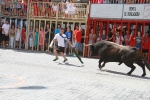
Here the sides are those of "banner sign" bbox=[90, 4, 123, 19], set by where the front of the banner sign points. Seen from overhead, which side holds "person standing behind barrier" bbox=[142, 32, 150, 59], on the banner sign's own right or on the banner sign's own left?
on the banner sign's own left

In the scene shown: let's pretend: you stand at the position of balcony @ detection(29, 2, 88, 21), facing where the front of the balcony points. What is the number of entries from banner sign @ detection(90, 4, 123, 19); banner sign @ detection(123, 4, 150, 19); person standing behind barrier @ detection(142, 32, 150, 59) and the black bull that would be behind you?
0

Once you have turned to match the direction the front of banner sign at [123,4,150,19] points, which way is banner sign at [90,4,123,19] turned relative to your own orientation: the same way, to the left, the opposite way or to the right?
the same way

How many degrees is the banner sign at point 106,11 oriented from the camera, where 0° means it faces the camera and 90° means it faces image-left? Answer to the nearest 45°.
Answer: approximately 0°

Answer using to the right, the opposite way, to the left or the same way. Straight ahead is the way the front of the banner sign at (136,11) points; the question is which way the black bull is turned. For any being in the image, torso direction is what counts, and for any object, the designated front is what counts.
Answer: to the right

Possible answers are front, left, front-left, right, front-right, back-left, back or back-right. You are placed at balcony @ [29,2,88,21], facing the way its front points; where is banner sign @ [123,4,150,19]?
front-left

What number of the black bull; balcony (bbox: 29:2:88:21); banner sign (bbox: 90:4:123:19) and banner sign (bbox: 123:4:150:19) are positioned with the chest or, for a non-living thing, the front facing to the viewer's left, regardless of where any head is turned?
1

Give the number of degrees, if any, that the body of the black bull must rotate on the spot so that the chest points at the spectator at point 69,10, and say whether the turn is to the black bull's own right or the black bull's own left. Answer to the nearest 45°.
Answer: approximately 45° to the black bull's own right

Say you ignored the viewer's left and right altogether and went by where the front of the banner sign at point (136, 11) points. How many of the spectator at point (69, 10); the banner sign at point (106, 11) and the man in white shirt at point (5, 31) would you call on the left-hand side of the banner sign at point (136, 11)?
0

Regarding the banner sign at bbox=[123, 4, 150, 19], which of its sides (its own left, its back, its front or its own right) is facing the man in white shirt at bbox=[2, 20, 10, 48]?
right

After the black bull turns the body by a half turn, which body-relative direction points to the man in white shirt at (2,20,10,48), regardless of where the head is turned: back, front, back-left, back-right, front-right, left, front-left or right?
back-left

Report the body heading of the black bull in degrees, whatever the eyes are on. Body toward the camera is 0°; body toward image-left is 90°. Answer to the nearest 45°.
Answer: approximately 90°

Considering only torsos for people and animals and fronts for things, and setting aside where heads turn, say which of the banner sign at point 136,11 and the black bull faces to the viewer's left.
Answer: the black bull

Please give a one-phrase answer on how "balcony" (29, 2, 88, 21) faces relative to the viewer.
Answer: facing the viewer

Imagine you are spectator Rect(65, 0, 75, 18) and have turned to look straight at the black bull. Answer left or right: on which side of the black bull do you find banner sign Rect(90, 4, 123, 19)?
left

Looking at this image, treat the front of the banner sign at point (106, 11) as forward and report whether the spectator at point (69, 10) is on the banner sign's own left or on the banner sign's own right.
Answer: on the banner sign's own right
